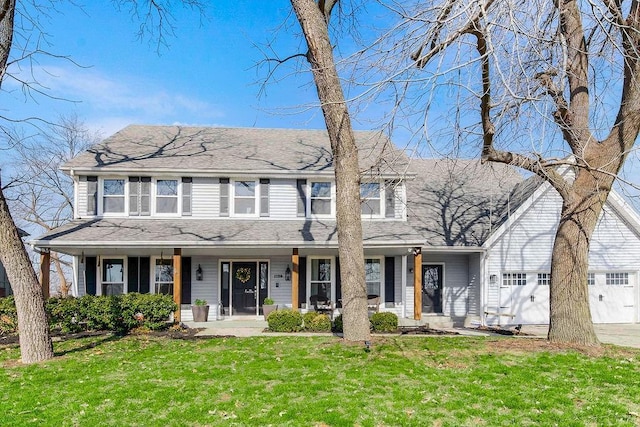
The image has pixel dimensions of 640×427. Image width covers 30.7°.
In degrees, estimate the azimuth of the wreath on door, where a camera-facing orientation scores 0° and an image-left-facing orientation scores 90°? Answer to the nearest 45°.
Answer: approximately 0°

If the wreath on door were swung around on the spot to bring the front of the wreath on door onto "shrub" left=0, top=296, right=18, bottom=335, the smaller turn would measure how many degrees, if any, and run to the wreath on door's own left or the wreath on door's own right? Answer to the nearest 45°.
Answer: approximately 45° to the wreath on door's own right
